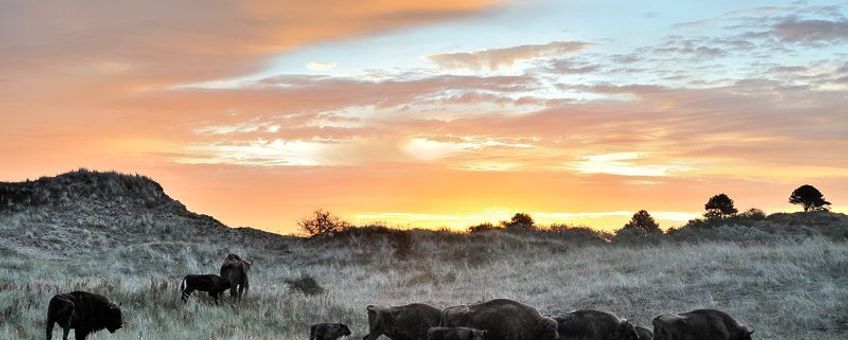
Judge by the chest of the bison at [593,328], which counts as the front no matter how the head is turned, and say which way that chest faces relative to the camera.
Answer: to the viewer's right

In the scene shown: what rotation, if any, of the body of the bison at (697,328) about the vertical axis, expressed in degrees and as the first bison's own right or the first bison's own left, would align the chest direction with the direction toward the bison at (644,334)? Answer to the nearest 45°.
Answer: approximately 180°

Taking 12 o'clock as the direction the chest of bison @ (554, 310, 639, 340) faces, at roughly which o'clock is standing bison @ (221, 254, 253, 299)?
The standing bison is roughly at 7 o'clock from the bison.

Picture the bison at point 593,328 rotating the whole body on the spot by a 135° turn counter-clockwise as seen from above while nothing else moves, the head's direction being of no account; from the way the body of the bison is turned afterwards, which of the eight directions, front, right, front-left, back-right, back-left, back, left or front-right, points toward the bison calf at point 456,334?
left

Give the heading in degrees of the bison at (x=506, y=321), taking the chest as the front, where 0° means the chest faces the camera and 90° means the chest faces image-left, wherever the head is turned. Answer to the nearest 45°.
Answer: approximately 270°

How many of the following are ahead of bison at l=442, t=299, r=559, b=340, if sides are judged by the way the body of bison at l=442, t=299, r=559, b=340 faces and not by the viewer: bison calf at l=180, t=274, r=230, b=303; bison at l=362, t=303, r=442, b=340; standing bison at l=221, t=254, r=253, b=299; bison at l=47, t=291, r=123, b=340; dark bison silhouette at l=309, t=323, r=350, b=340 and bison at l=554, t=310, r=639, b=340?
1

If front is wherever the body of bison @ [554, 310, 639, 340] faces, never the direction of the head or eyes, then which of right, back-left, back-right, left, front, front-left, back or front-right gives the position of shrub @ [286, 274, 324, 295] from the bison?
back-left

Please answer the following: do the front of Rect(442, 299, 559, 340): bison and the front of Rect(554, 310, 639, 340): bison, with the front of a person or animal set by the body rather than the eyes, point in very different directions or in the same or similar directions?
same or similar directions
